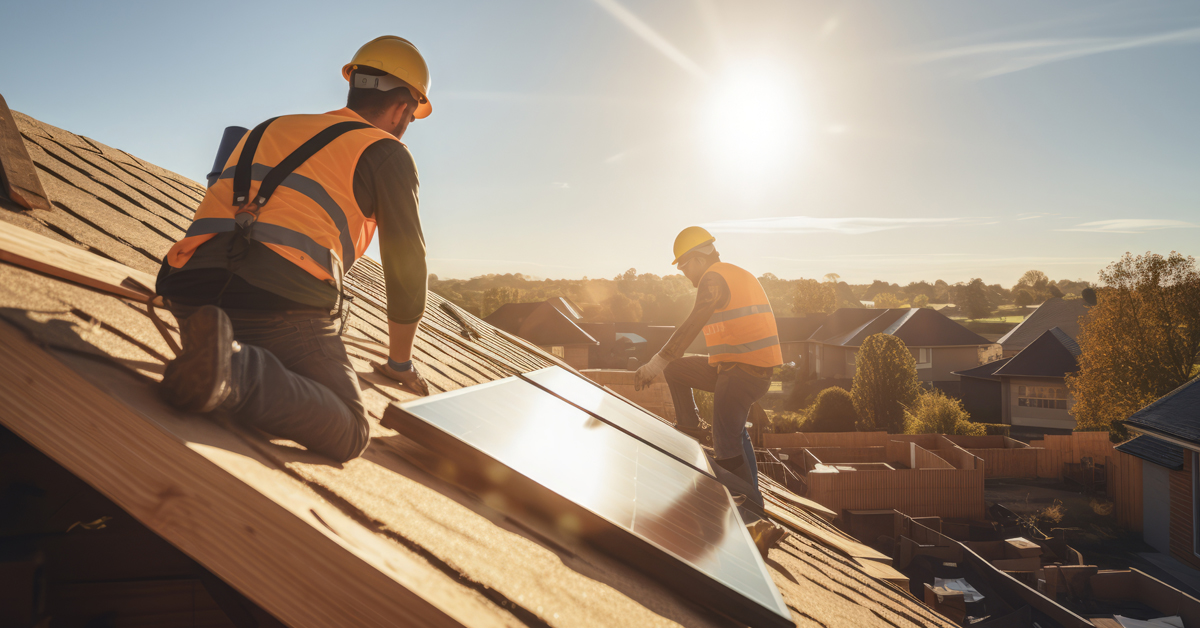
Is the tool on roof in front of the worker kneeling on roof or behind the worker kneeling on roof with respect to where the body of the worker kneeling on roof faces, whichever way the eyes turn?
in front

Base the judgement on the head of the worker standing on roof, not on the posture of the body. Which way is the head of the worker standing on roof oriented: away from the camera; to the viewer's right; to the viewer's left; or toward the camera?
to the viewer's left

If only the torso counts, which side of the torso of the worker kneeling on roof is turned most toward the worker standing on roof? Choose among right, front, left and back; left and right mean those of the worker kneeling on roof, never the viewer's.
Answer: front

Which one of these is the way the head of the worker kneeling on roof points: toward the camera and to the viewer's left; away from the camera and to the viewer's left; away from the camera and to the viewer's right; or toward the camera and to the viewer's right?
away from the camera and to the viewer's right

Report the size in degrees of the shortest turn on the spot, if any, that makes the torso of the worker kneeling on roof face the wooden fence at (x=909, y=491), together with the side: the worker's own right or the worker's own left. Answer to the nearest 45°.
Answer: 0° — they already face it

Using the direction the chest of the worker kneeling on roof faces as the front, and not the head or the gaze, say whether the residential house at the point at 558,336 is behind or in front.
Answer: in front

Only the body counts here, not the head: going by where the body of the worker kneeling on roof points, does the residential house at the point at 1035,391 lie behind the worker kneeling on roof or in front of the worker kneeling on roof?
in front

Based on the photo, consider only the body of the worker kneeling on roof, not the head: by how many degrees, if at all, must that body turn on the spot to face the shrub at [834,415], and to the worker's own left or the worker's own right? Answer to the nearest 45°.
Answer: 0° — they already face it

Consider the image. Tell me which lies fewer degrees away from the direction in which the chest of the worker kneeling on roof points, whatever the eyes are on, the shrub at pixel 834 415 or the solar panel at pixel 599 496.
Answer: the shrub

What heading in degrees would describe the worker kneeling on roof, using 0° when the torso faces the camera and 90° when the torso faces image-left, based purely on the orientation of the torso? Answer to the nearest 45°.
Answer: approximately 225°
